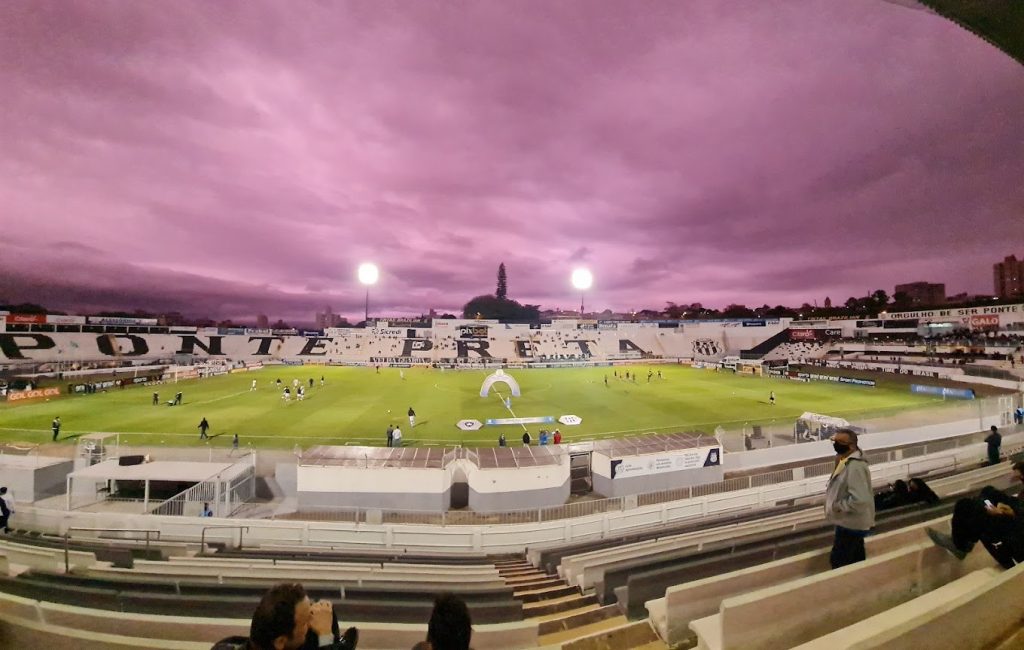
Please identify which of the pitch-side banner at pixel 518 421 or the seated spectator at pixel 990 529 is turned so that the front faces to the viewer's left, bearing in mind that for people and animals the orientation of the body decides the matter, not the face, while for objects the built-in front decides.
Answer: the seated spectator

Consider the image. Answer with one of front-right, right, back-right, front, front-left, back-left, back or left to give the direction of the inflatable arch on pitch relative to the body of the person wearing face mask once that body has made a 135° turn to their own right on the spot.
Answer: front-left

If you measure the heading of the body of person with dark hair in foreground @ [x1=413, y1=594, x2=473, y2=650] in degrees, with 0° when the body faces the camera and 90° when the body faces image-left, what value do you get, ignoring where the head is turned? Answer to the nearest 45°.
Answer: approximately 180°

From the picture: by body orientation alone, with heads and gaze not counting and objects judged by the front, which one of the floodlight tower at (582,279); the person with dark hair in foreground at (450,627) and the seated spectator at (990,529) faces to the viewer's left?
the seated spectator

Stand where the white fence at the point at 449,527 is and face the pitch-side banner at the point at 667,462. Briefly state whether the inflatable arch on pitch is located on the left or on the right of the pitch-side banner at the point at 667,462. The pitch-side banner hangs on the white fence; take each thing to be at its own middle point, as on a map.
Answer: left

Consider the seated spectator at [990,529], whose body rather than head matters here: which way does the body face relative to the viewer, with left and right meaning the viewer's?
facing to the left of the viewer

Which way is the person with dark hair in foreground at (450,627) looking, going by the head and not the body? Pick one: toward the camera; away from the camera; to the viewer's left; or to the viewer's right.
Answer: away from the camera

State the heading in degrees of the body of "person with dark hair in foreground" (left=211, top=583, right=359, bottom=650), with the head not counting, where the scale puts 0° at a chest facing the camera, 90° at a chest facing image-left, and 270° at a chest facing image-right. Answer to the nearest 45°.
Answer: approximately 225°
